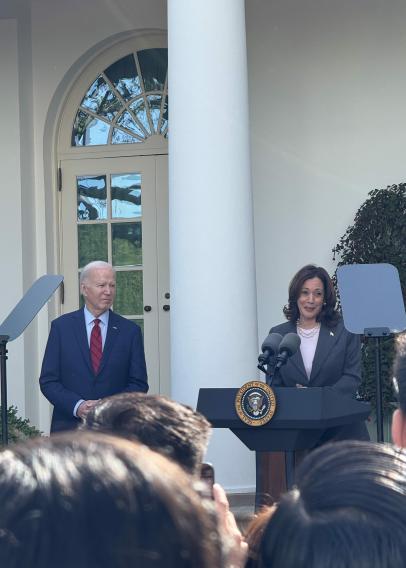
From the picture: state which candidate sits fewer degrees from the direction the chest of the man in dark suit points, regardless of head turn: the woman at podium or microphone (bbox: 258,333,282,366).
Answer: the microphone

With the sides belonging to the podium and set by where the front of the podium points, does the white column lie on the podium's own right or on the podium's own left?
on the podium's own right

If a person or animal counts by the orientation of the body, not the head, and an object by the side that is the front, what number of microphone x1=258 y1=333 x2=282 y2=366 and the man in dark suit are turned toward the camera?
1

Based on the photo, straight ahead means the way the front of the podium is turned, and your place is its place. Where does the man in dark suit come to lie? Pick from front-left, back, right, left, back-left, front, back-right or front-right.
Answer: right

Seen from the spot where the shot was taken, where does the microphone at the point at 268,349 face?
facing away from the viewer and to the right of the viewer

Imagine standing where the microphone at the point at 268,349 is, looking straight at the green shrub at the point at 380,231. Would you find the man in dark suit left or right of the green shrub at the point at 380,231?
left

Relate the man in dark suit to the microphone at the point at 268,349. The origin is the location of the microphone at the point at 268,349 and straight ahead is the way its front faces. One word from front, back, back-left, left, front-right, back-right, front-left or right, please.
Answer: left

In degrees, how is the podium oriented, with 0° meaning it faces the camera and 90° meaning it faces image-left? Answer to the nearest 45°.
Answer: approximately 45°

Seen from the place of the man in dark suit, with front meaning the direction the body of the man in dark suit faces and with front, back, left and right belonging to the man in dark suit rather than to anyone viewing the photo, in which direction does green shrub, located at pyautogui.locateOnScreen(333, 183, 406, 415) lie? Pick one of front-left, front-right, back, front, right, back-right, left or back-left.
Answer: back-left

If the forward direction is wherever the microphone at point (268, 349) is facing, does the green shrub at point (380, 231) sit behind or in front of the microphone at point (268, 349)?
in front

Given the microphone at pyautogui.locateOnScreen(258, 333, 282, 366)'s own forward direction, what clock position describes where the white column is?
The white column is roughly at 10 o'clock from the microphone.

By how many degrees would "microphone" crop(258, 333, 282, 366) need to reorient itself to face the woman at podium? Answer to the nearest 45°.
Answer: approximately 45° to its left

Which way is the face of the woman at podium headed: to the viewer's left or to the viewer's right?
to the viewer's left
